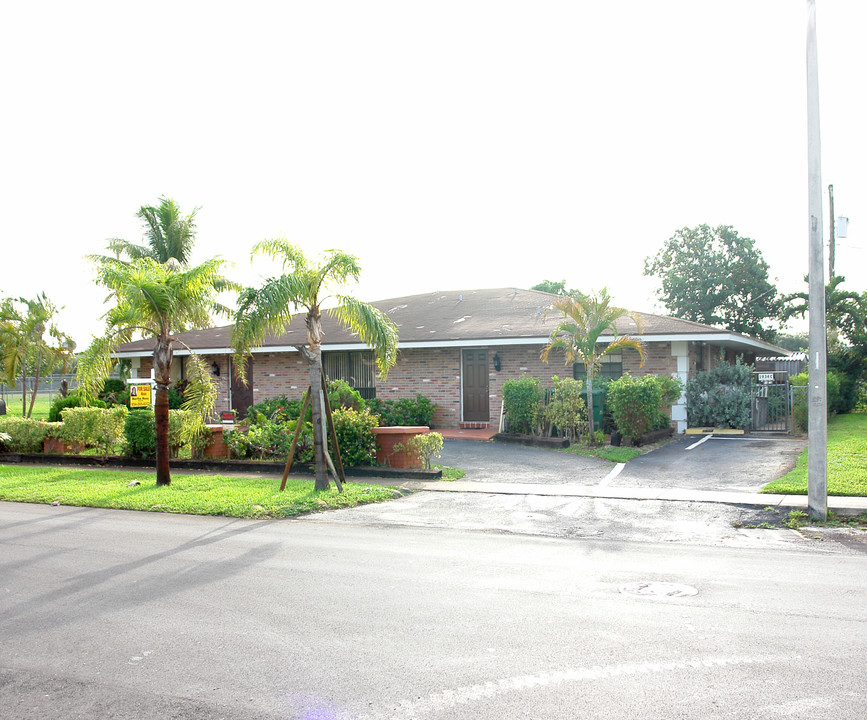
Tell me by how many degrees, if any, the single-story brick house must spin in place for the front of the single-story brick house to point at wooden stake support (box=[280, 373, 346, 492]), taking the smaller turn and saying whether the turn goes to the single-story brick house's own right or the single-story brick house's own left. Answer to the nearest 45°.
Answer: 0° — it already faces it

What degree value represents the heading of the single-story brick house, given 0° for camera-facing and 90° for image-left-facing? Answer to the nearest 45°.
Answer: approximately 0°

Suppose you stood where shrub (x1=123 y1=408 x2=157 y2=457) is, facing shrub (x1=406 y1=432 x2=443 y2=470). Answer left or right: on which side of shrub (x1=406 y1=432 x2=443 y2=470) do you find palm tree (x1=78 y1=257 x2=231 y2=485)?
right

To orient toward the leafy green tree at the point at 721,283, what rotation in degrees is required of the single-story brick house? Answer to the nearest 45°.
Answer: approximately 135° to its left

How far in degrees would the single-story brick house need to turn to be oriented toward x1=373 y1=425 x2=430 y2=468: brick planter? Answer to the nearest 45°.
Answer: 0° — it already faces it

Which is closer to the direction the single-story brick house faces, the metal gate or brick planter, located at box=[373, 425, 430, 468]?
the brick planter

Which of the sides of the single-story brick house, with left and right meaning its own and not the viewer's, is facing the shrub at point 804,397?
left
